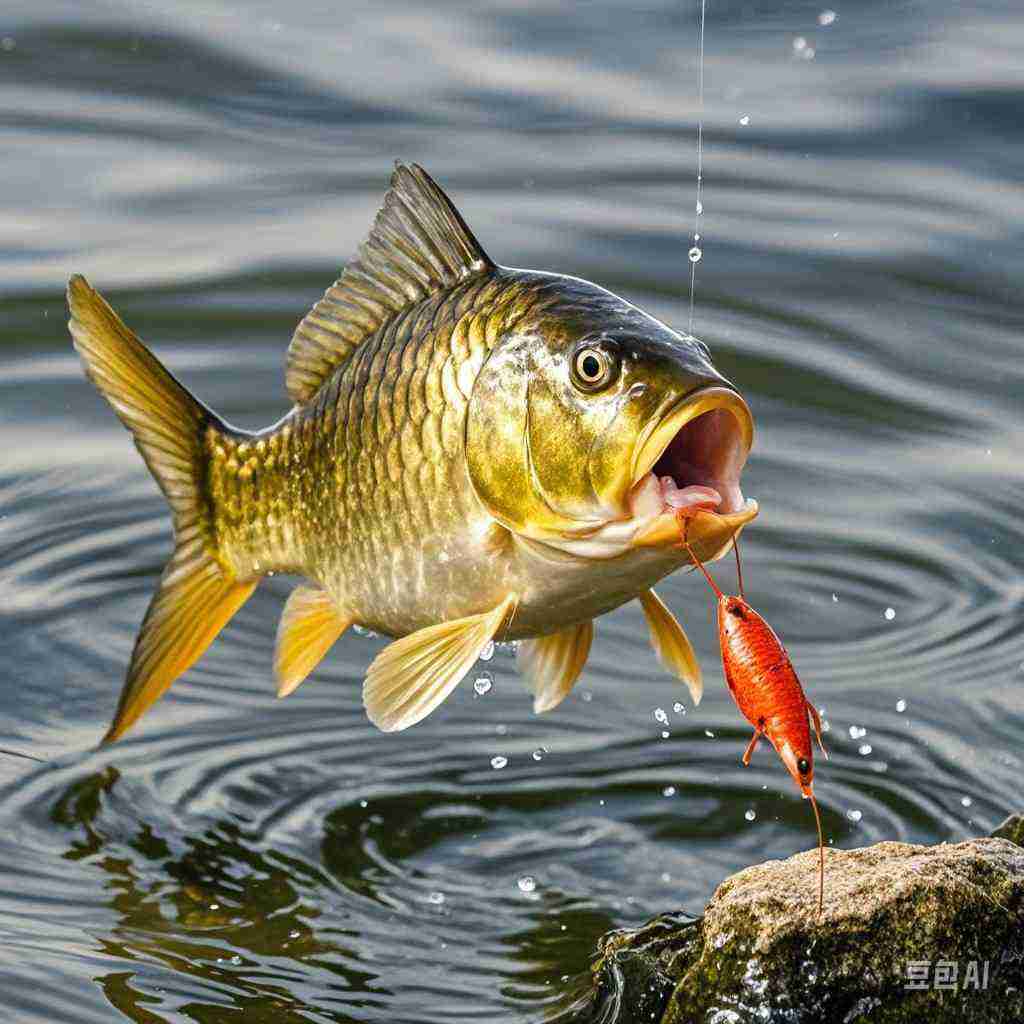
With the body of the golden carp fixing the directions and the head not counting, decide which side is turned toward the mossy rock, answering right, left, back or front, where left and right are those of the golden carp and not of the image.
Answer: front

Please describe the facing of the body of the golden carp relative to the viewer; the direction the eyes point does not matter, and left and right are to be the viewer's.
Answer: facing the viewer and to the right of the viewer
